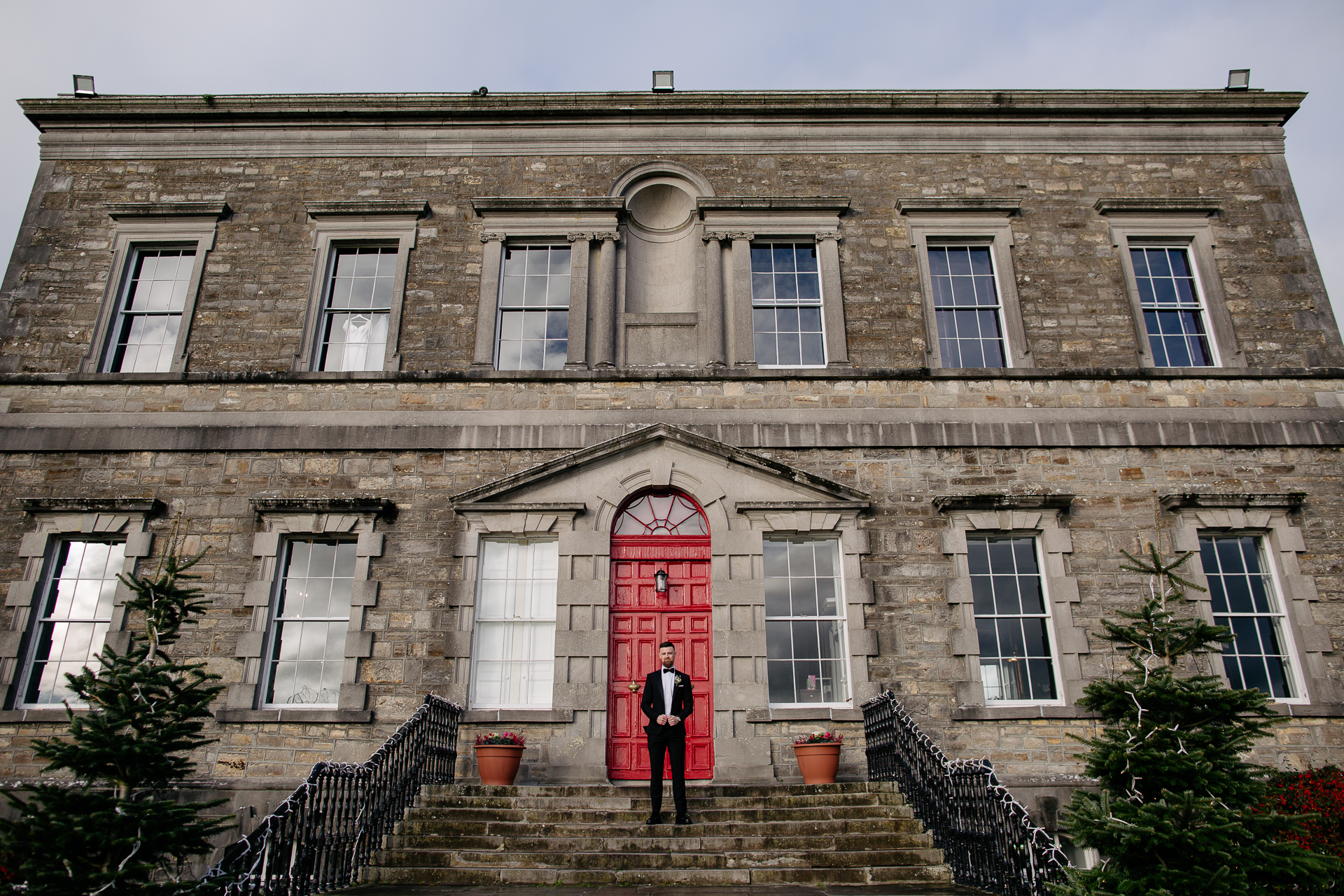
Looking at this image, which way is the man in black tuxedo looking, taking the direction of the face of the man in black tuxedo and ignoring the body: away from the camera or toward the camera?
toward the camera

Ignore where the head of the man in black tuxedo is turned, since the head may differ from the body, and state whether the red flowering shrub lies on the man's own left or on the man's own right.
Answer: on the man's own left

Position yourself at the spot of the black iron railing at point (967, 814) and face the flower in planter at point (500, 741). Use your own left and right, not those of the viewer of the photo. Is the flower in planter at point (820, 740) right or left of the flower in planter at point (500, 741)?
right

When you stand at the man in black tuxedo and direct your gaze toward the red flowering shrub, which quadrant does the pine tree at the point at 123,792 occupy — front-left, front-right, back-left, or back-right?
back-right

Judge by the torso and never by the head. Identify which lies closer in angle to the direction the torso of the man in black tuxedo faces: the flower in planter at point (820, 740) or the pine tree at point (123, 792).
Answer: the pine tree

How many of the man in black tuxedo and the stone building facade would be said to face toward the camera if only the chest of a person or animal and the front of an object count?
2

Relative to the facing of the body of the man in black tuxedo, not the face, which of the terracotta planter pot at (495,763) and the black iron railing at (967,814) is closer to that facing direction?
the black iron railing

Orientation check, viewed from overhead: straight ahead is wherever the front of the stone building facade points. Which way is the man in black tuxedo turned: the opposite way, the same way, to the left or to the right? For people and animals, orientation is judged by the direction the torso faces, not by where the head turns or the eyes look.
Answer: the same way

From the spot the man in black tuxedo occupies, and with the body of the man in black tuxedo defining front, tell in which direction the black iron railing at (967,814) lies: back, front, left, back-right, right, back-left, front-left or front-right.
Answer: left

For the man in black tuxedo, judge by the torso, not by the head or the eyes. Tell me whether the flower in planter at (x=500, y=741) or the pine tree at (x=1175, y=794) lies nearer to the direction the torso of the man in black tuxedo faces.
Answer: the pine tree

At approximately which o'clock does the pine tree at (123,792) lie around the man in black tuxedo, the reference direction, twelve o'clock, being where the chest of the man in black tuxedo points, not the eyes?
The pine tree is roughly at 2 o'clock from the man in black tuxedo.

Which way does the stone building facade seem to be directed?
toward the camera

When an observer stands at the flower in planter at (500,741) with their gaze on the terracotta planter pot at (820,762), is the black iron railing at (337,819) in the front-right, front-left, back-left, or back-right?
back-right

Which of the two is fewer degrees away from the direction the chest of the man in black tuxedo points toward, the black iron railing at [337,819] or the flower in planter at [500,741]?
the black iron railing
